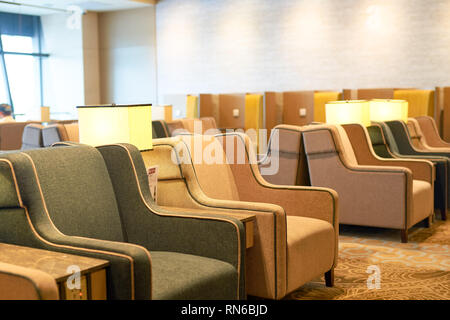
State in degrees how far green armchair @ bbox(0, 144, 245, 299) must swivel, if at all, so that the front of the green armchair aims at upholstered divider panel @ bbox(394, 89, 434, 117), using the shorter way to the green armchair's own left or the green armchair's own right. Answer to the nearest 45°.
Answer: approximately 90° to the green armchair's own left

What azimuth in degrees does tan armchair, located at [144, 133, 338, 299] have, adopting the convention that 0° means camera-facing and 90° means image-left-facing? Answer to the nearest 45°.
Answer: approximately 315°

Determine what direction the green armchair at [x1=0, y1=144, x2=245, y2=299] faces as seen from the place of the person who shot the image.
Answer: facing the viewer and to the right of the viewer

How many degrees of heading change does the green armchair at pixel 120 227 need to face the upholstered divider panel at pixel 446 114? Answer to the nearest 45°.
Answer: approximately 90° to its left

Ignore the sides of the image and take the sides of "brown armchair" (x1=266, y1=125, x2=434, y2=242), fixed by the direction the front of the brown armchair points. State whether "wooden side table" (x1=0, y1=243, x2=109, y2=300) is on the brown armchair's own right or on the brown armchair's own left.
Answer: on the brown armchair's own right

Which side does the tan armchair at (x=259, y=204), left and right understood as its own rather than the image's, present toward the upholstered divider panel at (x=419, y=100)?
left

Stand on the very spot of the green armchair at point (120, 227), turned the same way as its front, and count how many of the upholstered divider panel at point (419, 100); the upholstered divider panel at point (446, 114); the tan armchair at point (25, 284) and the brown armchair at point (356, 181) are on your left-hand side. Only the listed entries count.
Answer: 3

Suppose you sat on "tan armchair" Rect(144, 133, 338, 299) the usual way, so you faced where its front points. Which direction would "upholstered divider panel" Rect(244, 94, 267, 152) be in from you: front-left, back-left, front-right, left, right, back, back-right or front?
back-left

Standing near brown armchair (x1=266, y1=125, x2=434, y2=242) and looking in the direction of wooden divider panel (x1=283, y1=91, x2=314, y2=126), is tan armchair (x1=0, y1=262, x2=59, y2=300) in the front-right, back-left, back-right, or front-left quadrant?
back-left

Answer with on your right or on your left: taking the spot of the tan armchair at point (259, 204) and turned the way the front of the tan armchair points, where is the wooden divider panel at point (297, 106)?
on your left
